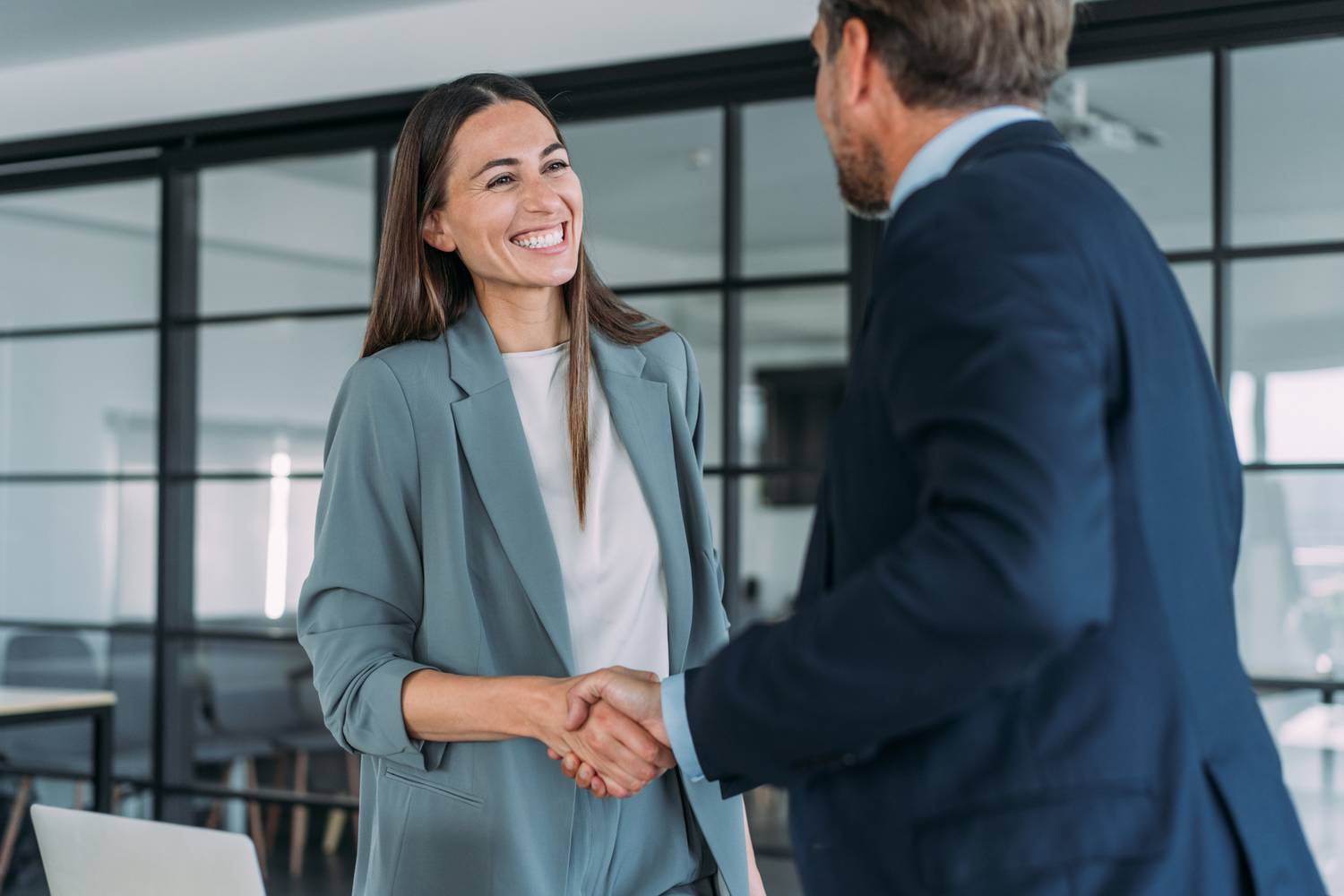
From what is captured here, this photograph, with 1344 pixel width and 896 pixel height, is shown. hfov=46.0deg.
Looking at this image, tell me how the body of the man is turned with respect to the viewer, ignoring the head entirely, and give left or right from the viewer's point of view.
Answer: facing away from the viewer and to the left of the viewer

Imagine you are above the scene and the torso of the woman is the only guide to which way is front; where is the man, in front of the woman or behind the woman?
in front

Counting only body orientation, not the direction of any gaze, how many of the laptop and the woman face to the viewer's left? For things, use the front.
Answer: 0

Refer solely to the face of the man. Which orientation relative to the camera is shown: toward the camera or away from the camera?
away from the camera

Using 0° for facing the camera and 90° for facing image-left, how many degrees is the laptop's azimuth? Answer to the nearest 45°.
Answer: approximately 225°

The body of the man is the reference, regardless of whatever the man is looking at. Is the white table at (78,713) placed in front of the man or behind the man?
in front

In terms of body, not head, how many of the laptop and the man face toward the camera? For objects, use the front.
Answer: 0

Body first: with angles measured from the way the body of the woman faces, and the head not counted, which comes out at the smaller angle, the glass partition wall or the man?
the man

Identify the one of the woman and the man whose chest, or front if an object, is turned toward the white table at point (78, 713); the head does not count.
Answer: the man

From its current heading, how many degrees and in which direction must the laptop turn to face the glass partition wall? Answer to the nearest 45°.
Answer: approximately 45° to its left

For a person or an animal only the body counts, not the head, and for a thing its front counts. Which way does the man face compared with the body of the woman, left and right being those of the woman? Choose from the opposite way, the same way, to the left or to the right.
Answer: the opposite way

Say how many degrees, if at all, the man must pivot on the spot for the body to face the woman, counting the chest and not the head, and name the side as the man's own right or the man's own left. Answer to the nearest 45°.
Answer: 0° — they already face them
